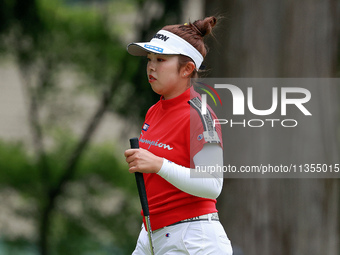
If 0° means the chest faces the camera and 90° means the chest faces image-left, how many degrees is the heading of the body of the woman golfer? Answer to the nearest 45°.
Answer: approximately 45°

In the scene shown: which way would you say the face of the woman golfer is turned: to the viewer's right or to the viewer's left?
to the viewer's left
